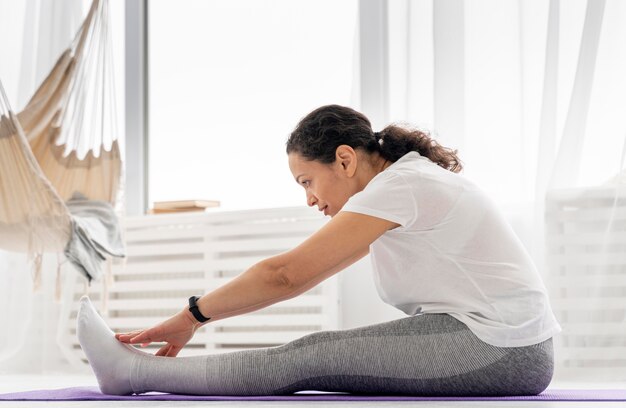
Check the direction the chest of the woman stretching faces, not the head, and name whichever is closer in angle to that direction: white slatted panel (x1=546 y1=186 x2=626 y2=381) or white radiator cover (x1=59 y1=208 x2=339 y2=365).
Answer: the white radiator cover

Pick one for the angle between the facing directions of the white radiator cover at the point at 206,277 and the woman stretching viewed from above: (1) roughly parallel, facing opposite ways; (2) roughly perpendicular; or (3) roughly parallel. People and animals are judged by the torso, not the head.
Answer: roughly perpendicular

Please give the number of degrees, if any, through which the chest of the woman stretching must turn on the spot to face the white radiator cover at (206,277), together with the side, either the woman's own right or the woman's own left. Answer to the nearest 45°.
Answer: approximately 90° to the woman's own right

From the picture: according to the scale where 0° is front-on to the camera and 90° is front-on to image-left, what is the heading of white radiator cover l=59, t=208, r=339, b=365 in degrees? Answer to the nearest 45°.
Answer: approximately 0°

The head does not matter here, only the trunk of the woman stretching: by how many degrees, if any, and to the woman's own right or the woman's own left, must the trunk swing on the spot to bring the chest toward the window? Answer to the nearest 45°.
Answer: approximately 90° to the woman's own right

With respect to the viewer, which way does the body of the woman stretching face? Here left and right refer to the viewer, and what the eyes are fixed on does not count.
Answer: facing to the left of the viewer

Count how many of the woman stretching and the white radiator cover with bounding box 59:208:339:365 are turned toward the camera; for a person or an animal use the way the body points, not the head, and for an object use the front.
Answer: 1

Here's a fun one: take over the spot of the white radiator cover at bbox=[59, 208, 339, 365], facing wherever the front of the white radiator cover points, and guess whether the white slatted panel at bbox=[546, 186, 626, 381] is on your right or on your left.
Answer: on your left

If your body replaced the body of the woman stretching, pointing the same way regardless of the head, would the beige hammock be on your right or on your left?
on your right

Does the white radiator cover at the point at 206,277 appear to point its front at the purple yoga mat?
yes

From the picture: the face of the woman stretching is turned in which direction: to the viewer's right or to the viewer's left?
to the viewer's left
